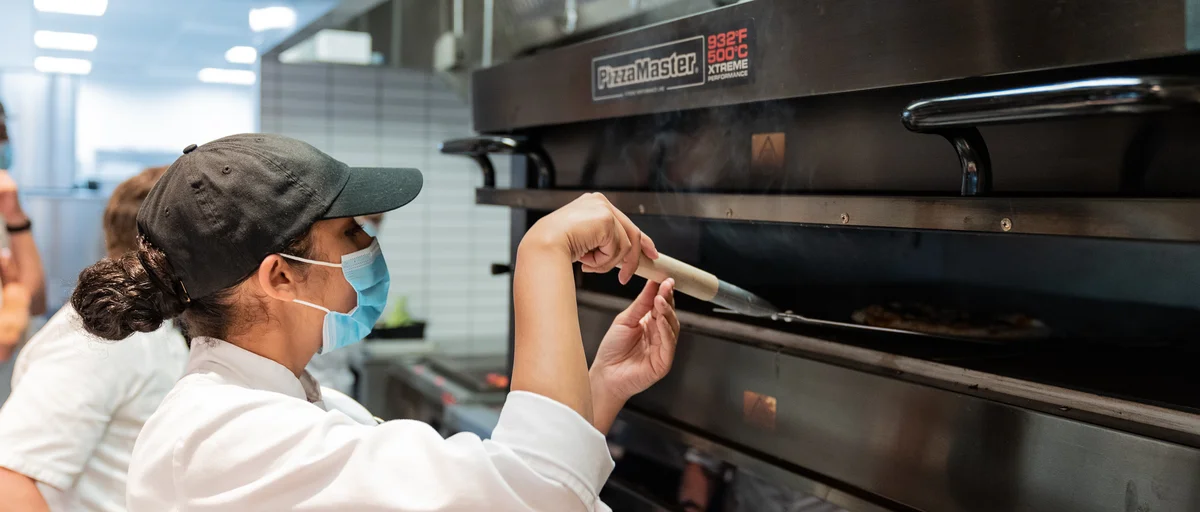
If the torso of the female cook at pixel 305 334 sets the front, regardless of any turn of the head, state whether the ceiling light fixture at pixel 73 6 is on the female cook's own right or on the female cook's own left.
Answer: on the female cook's own left

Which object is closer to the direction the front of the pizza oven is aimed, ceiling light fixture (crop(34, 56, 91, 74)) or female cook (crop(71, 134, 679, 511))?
the female cook

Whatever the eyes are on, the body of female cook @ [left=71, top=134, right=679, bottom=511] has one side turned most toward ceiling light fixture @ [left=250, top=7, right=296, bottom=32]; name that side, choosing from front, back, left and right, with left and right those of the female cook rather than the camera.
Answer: left

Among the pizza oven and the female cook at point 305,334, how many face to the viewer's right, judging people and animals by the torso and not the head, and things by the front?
1

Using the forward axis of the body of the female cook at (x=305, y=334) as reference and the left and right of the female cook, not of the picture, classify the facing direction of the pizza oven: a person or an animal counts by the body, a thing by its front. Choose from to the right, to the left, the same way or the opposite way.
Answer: the opposite way

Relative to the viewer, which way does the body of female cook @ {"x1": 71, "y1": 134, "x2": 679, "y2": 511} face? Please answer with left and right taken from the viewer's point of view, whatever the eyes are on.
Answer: facing to the right of the viewer

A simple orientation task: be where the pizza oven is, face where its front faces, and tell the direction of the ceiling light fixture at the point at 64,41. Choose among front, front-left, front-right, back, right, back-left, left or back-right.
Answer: right

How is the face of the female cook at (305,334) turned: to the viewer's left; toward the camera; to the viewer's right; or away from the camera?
to the viewer's right

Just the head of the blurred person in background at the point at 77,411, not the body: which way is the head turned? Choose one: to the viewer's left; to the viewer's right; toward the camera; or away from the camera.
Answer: away from the camera

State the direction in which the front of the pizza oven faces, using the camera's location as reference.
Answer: facing the viewer and to the left of the viewer

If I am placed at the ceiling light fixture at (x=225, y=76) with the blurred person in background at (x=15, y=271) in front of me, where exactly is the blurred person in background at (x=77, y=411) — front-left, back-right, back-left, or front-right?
front-left

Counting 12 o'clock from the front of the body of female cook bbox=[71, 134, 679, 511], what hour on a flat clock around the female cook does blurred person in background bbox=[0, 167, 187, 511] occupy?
The blurred person in background is roughly at 8 o'clock from the female cook.

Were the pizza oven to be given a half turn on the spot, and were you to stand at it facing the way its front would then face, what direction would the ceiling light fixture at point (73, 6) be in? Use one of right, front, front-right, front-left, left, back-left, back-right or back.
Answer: left

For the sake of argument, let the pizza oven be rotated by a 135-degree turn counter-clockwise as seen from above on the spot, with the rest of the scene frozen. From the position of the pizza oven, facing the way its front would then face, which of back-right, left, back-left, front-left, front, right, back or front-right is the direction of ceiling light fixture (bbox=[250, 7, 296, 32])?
back-left
